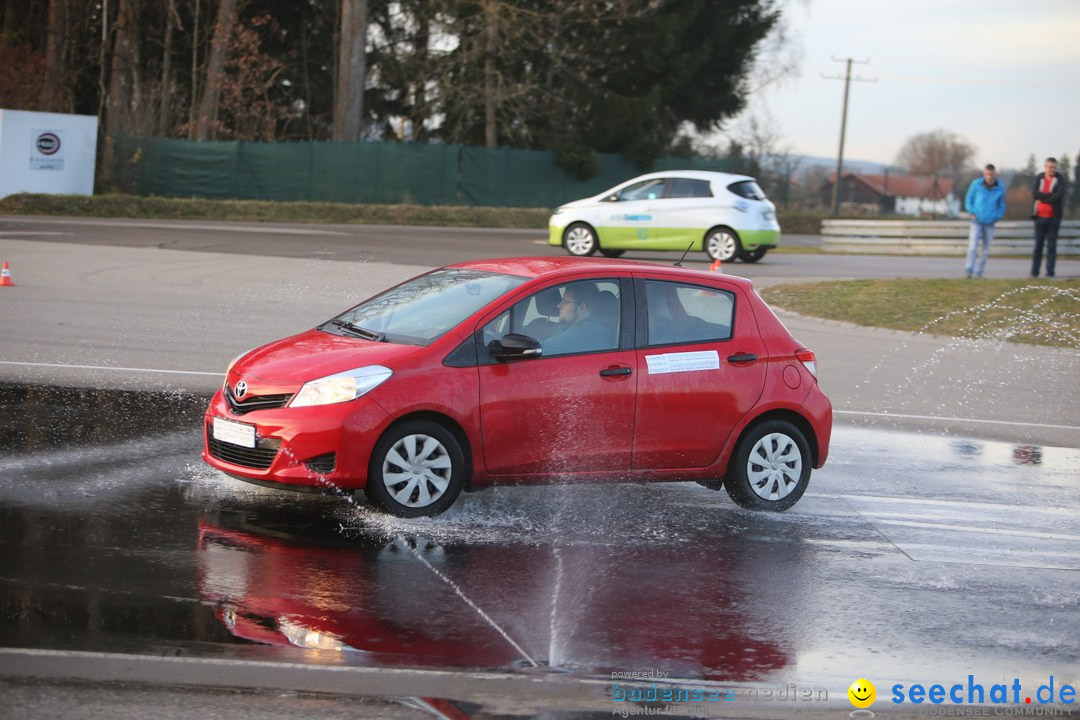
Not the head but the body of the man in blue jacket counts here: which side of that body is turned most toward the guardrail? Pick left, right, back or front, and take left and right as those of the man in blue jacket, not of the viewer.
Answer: back

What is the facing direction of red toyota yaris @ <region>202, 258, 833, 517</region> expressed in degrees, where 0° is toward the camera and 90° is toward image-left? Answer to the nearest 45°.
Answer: approximately 45°

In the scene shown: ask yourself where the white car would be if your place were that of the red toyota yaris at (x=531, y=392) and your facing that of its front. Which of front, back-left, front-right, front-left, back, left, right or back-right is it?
back-right

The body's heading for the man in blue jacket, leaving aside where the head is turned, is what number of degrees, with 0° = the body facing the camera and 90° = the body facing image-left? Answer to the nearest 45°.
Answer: approximately 0°

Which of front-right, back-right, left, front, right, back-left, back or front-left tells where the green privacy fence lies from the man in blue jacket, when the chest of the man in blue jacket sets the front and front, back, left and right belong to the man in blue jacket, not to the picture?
back-right

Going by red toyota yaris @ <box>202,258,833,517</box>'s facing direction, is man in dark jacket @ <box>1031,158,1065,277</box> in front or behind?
behind
